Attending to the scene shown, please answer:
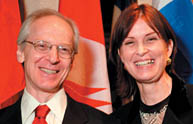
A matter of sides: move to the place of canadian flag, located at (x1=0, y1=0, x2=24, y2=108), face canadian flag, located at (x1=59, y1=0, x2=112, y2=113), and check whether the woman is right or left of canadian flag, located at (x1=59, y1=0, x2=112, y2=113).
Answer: right

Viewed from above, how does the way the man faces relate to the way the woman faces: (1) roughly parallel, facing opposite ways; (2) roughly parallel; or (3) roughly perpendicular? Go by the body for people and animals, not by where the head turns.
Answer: roughly parallel

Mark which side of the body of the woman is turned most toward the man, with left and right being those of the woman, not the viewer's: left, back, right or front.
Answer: right

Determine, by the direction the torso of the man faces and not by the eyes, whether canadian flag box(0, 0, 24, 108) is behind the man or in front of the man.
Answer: behind

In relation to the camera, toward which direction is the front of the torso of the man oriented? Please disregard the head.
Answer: toward the camera

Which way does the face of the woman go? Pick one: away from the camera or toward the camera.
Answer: toward the camera

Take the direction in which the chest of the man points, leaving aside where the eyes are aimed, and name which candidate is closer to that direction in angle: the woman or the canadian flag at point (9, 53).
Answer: the woman

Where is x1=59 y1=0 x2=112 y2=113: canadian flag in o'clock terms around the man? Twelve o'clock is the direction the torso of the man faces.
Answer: The canadian flag is roughly at 7 o'clock from the man.

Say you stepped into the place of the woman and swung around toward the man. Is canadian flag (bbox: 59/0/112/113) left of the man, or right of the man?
right

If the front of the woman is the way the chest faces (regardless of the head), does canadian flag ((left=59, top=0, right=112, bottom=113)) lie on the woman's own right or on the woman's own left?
on the woman's own right

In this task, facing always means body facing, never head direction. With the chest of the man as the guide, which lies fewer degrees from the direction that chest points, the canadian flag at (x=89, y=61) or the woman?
the woman

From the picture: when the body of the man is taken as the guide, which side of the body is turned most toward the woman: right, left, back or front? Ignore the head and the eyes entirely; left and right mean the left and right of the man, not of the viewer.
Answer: left

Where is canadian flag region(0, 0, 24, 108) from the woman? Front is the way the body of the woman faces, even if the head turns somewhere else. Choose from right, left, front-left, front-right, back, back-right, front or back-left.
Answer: right

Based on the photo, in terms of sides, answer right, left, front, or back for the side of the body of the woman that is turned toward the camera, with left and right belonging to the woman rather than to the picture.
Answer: front
